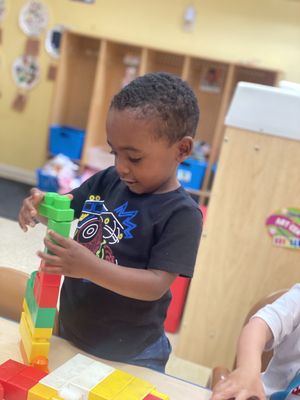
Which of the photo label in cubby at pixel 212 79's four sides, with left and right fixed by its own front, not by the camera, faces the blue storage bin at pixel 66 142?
right

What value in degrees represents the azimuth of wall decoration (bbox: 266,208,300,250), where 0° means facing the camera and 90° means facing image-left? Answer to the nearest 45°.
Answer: approximately 0°

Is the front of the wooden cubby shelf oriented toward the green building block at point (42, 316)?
yes

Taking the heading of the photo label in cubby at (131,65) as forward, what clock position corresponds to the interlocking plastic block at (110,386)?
The interlocking plastic block is roughly at 12 o'clock from the photo label in cubby.
